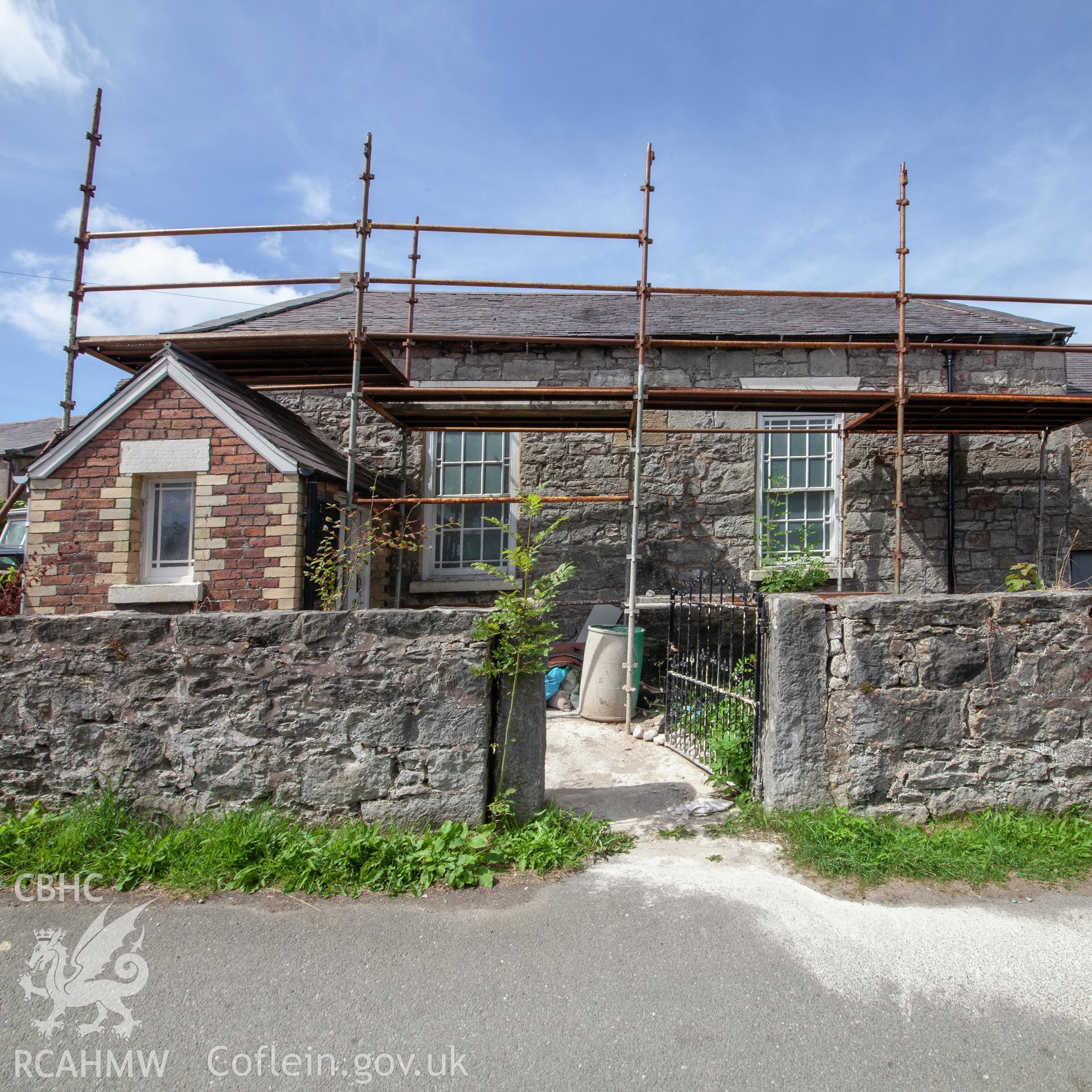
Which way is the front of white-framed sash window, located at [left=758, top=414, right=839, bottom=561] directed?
toward the camera

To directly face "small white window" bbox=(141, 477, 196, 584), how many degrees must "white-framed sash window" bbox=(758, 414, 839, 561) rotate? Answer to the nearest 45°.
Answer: approximately 45° to its right

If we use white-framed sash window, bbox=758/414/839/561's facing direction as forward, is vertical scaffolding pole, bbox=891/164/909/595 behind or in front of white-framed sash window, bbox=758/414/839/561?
in front

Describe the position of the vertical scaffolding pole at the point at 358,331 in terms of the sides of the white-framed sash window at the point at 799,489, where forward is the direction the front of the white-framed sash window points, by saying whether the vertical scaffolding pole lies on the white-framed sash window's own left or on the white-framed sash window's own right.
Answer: on the white-framed sash window's own right

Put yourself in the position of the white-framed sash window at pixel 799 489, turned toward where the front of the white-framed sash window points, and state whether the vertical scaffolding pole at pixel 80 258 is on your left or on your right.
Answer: on your right

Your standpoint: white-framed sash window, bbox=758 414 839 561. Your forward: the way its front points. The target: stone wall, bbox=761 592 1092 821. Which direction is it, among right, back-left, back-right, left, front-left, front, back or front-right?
front

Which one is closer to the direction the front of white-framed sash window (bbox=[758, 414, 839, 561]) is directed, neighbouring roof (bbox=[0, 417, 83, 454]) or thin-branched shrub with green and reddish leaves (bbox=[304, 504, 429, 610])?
the thin-branched shrub with green and reddish leaves

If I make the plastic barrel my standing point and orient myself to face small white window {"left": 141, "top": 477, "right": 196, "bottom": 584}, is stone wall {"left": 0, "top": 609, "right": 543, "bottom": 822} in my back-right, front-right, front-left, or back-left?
front-left

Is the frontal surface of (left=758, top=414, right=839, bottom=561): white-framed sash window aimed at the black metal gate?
yes

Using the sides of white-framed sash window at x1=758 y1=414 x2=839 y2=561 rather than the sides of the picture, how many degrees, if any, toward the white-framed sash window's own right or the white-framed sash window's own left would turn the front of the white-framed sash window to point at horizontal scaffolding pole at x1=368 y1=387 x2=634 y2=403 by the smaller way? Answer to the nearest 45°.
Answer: approximately 45° to the white-framed sash window's own right

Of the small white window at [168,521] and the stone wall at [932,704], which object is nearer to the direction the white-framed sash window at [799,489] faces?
the stone wall

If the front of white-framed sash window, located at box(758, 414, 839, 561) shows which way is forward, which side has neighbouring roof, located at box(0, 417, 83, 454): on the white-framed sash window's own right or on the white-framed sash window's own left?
on the white-framed sash window's own right
